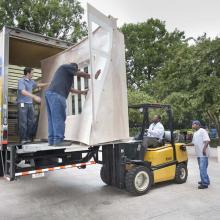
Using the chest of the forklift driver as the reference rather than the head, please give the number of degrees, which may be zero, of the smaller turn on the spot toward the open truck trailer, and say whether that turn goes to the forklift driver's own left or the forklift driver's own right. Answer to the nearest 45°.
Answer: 0° — they already face it

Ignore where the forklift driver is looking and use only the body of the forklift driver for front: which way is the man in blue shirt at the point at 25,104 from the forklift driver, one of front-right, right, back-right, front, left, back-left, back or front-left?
front

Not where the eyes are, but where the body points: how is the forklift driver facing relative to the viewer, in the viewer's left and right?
facing the viewer and to the left of the viewer

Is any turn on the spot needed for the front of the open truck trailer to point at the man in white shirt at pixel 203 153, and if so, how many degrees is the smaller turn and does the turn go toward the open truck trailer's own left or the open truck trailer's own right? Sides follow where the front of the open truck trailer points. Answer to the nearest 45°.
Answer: approximately 135° to the open truck trailer's own right

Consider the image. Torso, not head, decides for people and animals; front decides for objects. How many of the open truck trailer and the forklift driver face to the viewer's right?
0

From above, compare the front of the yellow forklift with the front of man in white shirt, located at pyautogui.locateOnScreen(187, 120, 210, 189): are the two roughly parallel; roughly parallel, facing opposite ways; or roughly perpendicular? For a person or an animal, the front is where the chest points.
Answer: roughly parallel

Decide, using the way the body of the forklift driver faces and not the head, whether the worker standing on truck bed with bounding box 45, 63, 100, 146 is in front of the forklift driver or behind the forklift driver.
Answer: in front

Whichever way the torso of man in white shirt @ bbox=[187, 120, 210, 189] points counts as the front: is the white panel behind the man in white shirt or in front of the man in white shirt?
in front

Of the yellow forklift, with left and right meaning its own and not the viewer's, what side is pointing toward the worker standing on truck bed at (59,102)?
front

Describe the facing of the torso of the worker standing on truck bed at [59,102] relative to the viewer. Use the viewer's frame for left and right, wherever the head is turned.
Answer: facing to the right of the viewer

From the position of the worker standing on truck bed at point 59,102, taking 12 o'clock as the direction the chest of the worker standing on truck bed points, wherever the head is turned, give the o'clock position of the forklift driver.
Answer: The forklift driver is roughly at 11 o'clock from the worker standing on truck bed.

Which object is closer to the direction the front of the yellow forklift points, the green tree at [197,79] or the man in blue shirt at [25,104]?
the man in blue shirt

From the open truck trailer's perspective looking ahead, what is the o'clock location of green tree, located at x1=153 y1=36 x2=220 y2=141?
The green tree is roughly at 3 o'clock from the open truck trailer.

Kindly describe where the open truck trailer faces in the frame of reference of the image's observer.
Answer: facing away from the viewer and to the left of the viewer
